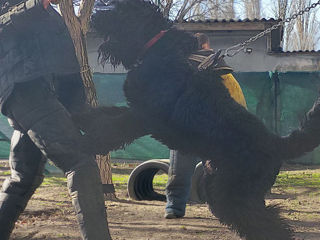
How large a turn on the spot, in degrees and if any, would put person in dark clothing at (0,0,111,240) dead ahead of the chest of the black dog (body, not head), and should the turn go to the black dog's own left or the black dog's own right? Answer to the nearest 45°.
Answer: approximately 45° to the black dog's own right

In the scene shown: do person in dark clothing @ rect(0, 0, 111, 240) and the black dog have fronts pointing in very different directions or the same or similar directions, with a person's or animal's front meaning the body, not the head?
very different directions

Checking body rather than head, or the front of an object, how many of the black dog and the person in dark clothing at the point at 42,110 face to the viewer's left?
1

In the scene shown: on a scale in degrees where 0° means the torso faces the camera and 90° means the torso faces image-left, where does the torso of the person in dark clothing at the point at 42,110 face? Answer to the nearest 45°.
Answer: approximately 270°

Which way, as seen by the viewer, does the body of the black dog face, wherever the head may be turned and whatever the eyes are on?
to the viewer's left

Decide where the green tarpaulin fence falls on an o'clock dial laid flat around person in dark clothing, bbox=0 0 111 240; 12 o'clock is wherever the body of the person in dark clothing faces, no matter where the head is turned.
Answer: The green tarpaulin fence is roughly at 10 o'clock from the person in dark clothing.

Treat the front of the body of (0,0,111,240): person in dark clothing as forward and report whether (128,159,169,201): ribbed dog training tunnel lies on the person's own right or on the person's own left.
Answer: on the person's own left

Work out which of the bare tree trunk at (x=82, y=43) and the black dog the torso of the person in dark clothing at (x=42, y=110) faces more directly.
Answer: the black dog

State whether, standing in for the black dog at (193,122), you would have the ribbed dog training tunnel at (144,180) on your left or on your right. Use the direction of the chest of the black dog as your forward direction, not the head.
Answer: on your right
